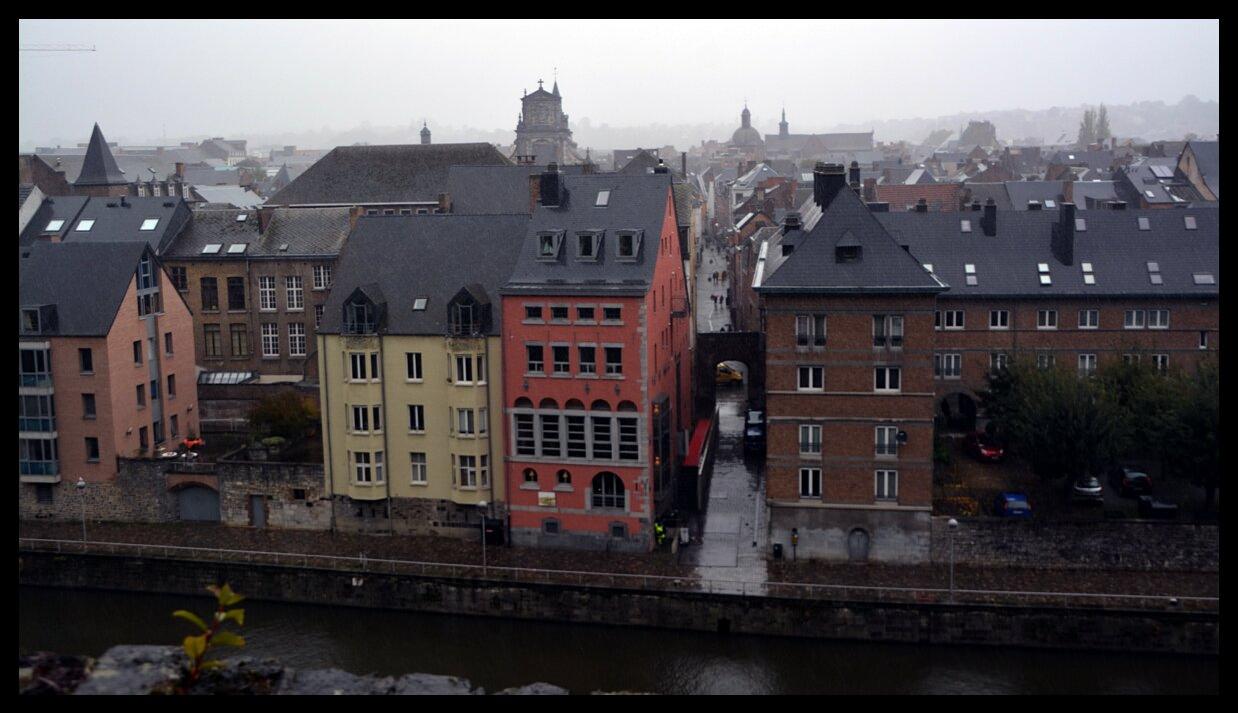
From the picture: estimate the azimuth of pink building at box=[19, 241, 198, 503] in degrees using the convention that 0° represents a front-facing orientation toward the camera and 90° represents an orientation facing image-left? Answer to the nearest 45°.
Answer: approximately 0°

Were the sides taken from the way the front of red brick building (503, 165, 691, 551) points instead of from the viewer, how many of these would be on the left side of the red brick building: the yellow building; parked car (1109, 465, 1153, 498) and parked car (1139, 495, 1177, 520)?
2

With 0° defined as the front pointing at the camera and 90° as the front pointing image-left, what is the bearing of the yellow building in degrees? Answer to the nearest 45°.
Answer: approximately 0°

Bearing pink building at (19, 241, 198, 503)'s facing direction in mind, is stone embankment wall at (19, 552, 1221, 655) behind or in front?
in front

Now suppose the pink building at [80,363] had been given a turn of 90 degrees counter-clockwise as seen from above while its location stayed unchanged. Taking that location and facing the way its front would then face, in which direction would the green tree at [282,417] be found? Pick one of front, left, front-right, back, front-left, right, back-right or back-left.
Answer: front

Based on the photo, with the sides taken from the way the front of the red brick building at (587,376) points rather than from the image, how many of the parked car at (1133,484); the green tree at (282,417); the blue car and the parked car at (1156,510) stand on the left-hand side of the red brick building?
3

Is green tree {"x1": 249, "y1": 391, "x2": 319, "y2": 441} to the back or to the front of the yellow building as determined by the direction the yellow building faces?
to the back

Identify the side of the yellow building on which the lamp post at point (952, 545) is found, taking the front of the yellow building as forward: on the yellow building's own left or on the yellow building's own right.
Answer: on the yellow building's own left

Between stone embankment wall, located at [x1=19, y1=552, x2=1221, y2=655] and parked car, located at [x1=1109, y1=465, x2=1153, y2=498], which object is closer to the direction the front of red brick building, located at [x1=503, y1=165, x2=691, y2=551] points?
the stone embankment wall

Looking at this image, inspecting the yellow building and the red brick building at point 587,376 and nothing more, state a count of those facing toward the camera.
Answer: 2
